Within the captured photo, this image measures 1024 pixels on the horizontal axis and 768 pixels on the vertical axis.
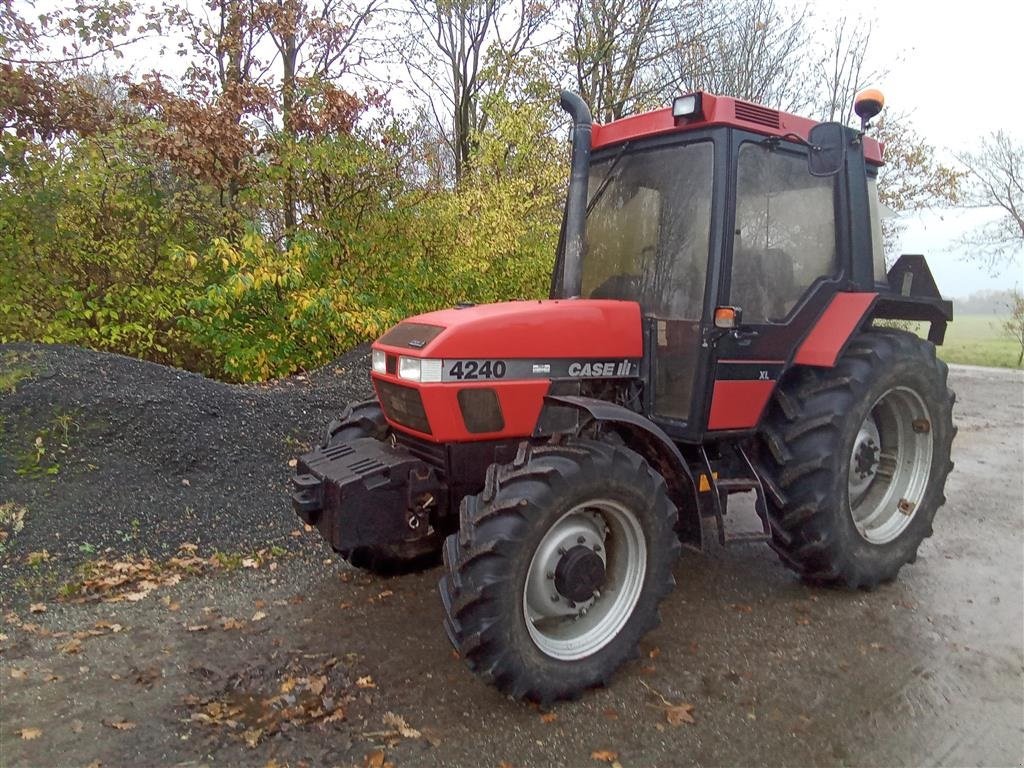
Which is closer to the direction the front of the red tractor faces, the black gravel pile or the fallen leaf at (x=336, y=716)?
the fallen leaf

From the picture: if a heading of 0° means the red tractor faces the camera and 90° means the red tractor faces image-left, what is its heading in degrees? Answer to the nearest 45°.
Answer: approximately 45°

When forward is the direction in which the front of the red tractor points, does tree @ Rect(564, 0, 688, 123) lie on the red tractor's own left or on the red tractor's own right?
on the red tractor's own right

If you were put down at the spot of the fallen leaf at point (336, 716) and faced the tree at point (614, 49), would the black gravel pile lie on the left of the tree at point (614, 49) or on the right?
left

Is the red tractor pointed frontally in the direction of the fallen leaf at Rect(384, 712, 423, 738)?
yes

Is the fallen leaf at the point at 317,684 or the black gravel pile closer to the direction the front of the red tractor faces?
the fallen leaf

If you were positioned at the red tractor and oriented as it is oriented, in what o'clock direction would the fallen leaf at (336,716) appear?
The fallen leaf is roughly at 12 o'clock from the red tractor.

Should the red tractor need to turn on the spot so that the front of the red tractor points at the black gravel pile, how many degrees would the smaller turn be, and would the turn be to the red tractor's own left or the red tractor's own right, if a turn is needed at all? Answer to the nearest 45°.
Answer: approximately 45° to the red tractor's own right

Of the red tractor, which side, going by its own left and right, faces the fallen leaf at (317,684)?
front
